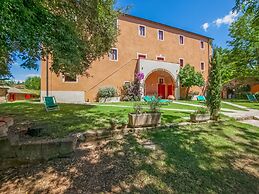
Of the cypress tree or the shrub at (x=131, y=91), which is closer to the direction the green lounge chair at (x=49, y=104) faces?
the cypress tree

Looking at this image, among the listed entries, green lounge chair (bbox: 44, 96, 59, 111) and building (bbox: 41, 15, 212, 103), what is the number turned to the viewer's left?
0

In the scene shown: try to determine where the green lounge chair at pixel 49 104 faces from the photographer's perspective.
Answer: facing the viewer and to the right of the viewer

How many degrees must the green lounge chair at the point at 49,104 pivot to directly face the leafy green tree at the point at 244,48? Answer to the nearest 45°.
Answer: approximately 45° to its left

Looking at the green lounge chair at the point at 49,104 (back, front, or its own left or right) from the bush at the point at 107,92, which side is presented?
left

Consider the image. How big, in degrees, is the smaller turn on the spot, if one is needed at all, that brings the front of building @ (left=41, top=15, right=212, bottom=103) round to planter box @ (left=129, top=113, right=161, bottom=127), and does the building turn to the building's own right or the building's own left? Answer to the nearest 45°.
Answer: approximately 45° to the building's own right

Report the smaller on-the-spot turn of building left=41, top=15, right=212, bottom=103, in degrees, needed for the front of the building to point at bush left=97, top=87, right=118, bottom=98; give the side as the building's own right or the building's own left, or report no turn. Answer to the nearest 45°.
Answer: approximately 90° to the building's own right

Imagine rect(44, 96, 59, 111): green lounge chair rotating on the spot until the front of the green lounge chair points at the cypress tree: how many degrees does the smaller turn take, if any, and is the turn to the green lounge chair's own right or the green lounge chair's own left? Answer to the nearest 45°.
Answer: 0° — it already faces it
